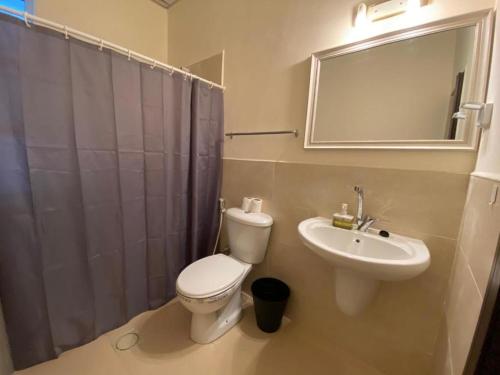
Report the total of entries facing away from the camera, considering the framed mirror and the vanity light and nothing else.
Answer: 0

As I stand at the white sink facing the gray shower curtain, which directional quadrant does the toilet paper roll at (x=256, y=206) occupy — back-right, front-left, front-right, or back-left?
front-right

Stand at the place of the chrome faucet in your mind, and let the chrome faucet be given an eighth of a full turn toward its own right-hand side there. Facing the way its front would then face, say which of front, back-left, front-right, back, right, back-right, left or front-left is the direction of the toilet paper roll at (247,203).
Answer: front

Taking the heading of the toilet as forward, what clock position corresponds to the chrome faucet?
The chrome faucet is roughly at 8 o'clock from the toilet.

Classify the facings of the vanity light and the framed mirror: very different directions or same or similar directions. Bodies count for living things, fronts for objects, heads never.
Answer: same or similar directions

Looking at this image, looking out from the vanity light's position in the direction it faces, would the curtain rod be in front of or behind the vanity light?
in front

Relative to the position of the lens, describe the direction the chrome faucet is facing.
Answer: facing the viewer and to the left of the viewer

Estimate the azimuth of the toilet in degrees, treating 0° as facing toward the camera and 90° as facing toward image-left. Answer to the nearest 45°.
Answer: approximately 45°

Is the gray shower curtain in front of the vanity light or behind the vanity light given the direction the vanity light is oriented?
in front
